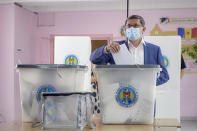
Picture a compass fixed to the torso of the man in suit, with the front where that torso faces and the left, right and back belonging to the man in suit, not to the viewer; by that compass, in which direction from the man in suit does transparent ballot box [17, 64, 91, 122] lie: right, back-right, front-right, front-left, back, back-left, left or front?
front-right

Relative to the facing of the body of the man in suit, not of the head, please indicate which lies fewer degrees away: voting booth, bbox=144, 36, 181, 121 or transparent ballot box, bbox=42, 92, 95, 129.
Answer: the transparent ballot box

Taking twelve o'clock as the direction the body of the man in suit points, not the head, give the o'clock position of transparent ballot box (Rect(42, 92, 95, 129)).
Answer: The transparent ballot box is roughly at 1 o'clock from the man in suit.

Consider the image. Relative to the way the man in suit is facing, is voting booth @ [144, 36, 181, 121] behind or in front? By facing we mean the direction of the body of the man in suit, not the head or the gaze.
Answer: behind

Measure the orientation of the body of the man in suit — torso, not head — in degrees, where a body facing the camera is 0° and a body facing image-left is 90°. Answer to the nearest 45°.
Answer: approximately 0°
